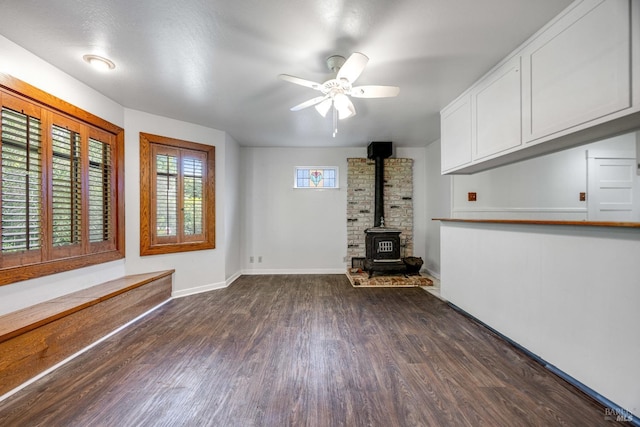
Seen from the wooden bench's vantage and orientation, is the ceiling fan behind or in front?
in front

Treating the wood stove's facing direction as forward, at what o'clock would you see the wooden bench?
The wooden bench is roughly at 1 o'clock from the wood stove.

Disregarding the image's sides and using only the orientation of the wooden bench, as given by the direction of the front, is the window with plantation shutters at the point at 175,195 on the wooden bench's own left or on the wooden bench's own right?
on the wooden bench's own left

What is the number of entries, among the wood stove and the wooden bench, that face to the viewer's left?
0

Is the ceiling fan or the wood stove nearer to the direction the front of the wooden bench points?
the ceiling fan

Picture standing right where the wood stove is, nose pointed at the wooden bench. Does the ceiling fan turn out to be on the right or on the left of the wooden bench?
left

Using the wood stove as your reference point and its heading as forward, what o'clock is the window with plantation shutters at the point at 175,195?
The window with plantation shutters is roughly at 2 o'clock from the wood stove.

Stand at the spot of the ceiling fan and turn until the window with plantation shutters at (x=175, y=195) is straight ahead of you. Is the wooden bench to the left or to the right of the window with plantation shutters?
left

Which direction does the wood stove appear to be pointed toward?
toward the camera

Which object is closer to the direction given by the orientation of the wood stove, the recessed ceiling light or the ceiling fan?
the ceiling fan

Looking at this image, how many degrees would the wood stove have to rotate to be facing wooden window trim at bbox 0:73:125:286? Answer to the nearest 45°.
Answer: approximately 45° to its right

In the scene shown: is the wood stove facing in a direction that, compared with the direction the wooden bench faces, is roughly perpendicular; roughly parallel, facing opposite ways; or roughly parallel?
roughly perpendicular
